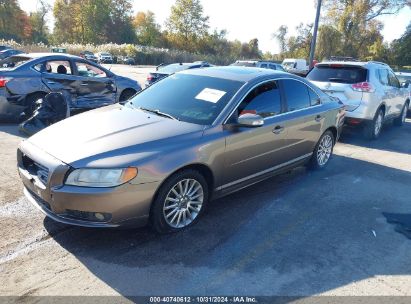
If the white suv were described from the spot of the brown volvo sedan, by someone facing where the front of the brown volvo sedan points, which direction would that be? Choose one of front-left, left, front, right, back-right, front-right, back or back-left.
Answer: back

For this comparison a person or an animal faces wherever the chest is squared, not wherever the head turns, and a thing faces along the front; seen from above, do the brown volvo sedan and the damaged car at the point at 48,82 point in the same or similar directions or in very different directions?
very different directions

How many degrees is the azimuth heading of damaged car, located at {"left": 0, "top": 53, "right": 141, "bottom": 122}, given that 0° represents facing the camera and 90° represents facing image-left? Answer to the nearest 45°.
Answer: approximately 225°

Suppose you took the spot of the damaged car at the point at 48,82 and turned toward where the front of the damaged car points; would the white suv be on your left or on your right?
on your right

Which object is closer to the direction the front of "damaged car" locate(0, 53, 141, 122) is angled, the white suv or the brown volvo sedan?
the white suv

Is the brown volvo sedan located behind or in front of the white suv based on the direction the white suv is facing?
behind

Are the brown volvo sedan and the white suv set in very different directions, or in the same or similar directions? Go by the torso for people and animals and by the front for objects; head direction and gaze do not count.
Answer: very different directions

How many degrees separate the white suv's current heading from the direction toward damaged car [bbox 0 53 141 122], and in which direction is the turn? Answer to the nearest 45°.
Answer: approximately 135° to its left
